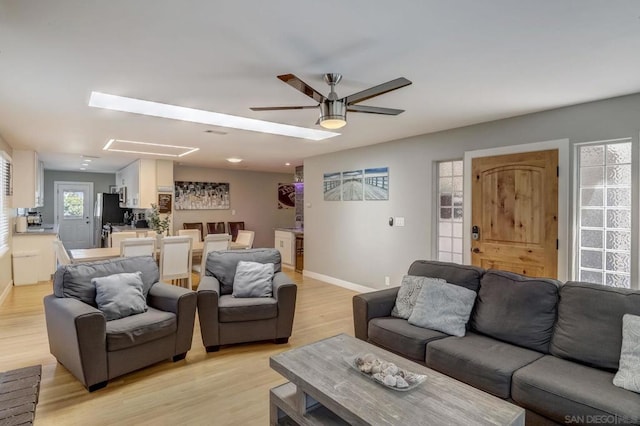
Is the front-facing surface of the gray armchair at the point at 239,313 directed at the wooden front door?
no

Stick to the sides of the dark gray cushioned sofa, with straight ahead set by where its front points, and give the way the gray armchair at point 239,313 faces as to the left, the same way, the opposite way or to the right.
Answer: to the left

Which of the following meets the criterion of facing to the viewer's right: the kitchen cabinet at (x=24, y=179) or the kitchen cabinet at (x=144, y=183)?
the kitchen cabinet at (x=24, y=179)

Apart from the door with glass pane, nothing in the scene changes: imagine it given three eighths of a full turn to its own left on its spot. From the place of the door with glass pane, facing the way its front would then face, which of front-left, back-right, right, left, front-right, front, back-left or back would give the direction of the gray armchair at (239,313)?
back-right

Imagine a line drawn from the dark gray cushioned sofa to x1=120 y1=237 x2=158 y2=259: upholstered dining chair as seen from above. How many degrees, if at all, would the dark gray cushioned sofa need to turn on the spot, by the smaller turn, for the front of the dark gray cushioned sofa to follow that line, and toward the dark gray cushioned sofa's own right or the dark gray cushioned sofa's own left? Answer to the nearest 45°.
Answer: approximately 45° to the dark gray cushioned sofa's own right

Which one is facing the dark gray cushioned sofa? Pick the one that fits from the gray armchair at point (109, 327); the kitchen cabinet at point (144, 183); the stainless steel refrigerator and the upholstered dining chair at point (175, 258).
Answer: the gray armchair

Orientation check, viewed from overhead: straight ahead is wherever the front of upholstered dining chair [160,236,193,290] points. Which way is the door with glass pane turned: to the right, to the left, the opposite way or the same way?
the opposite way

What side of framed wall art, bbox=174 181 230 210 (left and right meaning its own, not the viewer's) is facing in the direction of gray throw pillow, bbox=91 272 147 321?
front

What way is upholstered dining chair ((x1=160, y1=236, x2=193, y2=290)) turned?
away from the camera

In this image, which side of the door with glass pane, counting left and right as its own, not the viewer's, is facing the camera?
front

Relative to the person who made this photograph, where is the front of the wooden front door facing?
facing the viewer and to the left of the viewer

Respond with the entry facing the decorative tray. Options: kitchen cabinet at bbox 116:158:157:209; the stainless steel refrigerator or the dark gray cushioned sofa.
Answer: the dark gray cushioned sofa

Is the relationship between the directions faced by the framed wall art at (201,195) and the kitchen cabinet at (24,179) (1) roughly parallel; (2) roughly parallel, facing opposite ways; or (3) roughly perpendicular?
roughly perpendicular

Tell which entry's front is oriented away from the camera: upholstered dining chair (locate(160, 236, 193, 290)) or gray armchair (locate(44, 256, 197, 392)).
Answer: the upholstered dining chair

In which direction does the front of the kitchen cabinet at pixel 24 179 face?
to the viewer's right

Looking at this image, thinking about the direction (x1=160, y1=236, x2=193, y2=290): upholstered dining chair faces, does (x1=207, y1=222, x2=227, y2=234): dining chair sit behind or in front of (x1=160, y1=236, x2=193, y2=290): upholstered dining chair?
in front
